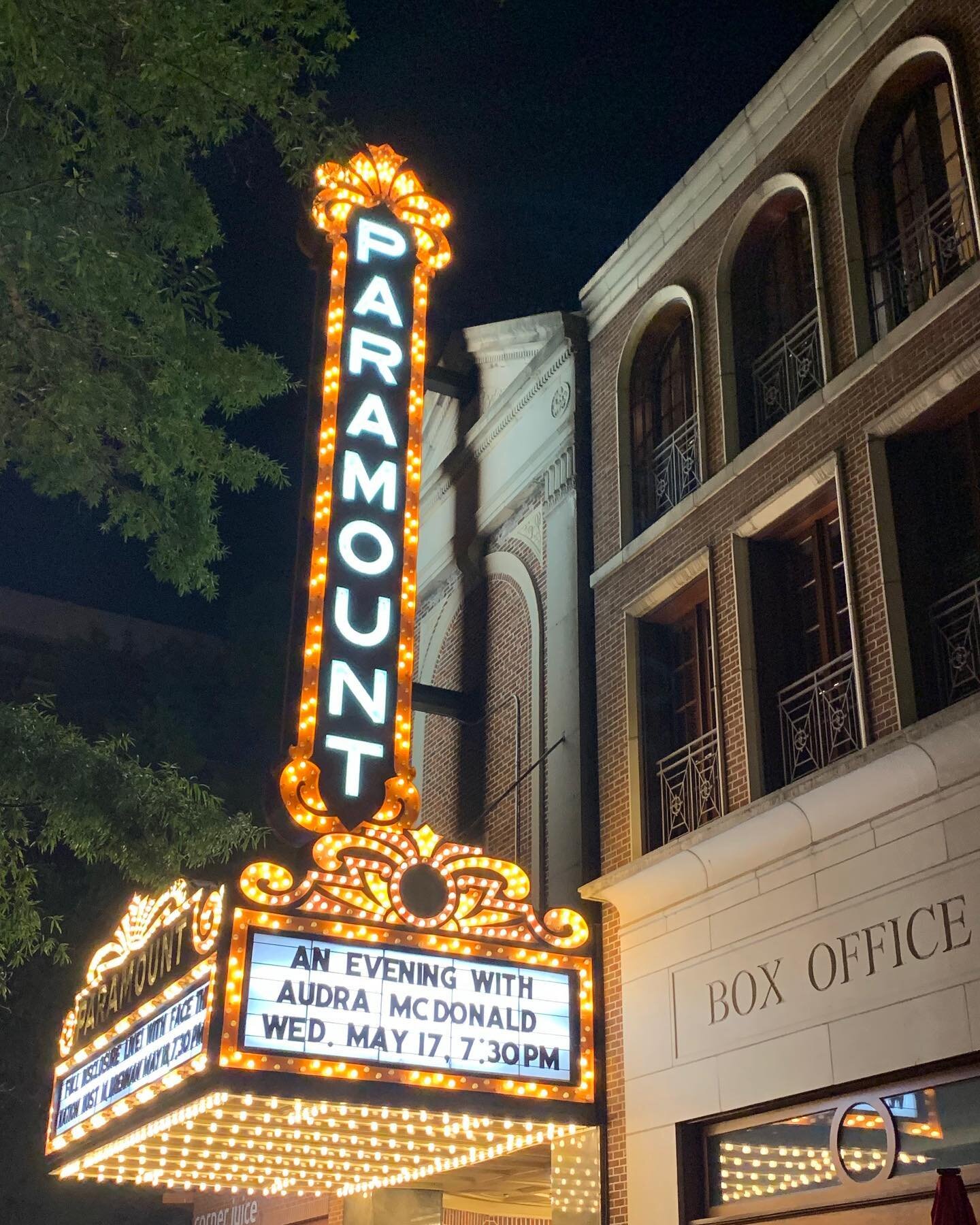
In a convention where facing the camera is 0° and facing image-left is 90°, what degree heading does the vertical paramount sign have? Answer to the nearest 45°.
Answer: approximately 0°

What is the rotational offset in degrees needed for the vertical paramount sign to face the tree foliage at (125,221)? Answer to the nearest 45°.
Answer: approximately 45° to its right
